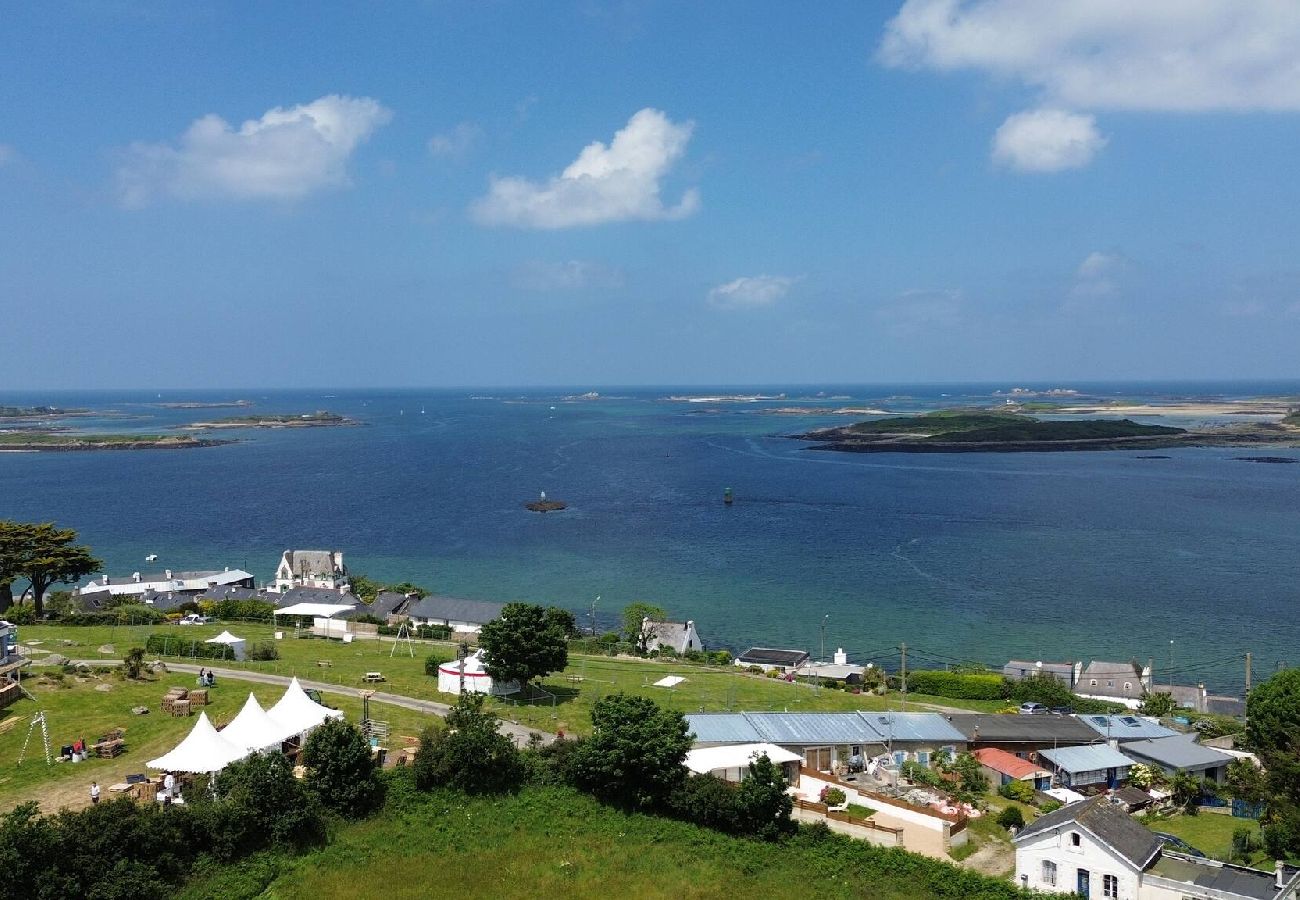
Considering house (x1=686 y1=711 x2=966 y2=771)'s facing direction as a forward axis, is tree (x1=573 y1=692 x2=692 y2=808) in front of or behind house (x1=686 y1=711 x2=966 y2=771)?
in front

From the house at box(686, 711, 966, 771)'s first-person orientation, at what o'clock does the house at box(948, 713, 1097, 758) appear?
the house at box(948, 713, 1097, 758) is roughly at 8 o'clock from the house at box(686, 711, 966, 771).

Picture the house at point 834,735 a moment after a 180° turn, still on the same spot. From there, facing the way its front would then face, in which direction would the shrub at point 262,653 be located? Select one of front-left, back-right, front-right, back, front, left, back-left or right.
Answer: left

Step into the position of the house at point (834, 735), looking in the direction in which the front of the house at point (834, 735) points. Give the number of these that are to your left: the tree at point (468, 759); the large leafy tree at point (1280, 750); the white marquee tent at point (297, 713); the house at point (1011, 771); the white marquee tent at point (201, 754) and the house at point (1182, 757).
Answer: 3

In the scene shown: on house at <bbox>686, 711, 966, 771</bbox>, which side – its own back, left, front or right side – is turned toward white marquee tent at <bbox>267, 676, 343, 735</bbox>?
right

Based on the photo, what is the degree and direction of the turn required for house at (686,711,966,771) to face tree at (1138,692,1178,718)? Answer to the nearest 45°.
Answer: approximately 135° to its left

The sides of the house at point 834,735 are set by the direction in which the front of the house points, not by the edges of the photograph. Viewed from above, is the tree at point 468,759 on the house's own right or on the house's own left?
on the house's own right

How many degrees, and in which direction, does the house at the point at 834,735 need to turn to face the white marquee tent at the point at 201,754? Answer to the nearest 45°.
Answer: approximately 45° to its right

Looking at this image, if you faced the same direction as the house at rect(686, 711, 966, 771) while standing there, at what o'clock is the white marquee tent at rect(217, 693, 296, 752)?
The white marquee tent is roughly at 2 o'clock from the house.

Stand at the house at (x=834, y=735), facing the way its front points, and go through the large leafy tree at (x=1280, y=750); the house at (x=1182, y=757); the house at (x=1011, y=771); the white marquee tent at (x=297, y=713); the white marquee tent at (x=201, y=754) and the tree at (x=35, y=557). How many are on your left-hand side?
3

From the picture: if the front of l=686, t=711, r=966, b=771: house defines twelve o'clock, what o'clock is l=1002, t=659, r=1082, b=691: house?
l=1002, t=659, r=1082, b=691: house is roughly at 7 o'clock from l=686, t=711, r=966, b=771: house.

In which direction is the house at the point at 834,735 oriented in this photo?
toward the camera

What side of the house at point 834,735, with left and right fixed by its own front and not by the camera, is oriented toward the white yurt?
right

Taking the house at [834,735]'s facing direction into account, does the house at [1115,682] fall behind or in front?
behind

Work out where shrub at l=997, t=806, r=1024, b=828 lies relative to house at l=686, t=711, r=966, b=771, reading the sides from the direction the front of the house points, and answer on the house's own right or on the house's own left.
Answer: on the house's own left
